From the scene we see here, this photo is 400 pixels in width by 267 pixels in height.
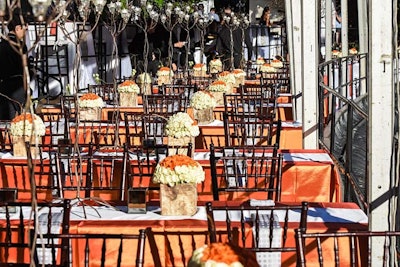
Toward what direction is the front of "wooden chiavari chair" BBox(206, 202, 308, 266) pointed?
away from the camera

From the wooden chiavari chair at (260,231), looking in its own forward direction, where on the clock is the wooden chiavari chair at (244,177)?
the wooden chiavari chair at (244,177) is roughly at 12 o'clock from the wooden chiavari chair at (260,231).

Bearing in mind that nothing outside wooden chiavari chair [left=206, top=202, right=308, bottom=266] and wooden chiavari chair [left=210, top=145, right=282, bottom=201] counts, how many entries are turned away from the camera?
2

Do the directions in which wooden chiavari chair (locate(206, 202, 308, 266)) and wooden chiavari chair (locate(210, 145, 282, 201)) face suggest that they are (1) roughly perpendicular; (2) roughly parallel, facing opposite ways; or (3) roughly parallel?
roughly parallel

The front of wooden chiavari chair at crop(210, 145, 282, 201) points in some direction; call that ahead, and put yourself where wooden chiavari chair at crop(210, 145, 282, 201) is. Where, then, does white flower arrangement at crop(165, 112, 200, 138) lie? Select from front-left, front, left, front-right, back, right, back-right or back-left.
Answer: front-left

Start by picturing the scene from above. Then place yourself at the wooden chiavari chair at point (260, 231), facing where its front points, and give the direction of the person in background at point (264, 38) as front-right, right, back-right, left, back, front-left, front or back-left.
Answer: front

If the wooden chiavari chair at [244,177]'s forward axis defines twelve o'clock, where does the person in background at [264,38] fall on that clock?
The person in background is roughly at 12 o'clock from the wooden chiavari chair.

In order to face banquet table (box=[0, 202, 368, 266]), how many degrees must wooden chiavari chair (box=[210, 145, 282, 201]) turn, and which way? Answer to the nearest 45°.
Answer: approximately 180°

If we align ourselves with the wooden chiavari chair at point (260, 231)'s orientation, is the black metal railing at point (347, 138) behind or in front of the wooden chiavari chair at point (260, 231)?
in front

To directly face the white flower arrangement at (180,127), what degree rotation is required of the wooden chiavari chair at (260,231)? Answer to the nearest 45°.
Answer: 0° — it already faces it

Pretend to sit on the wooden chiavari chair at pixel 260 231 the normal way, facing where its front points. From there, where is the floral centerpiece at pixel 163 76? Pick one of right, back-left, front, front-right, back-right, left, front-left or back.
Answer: front

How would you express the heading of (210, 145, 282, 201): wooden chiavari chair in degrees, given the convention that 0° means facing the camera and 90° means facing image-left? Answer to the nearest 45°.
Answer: approximately 180°
